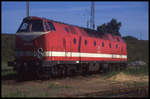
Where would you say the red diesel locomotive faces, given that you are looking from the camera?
facing the viewer and to the left of the viewer
